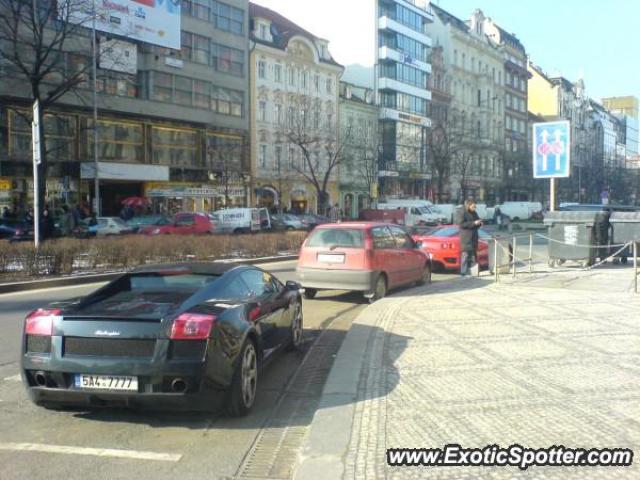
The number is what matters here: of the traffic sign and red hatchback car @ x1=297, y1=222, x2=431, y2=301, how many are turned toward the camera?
1

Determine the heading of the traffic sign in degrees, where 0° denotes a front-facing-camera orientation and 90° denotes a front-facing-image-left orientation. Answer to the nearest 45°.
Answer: approximately 0°

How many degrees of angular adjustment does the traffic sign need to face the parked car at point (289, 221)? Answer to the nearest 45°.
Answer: approximately 135° to its right

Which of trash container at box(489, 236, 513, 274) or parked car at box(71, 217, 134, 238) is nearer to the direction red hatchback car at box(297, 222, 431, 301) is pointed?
the trash container
